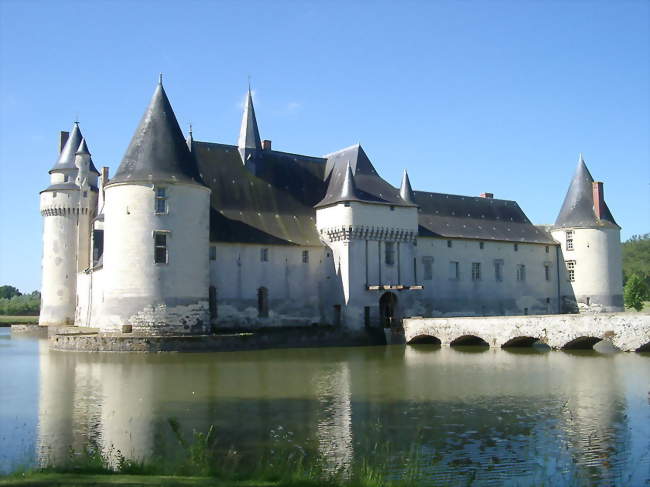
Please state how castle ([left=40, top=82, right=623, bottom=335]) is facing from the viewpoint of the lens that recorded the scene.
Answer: facing the viewer and to the right of the viewer
